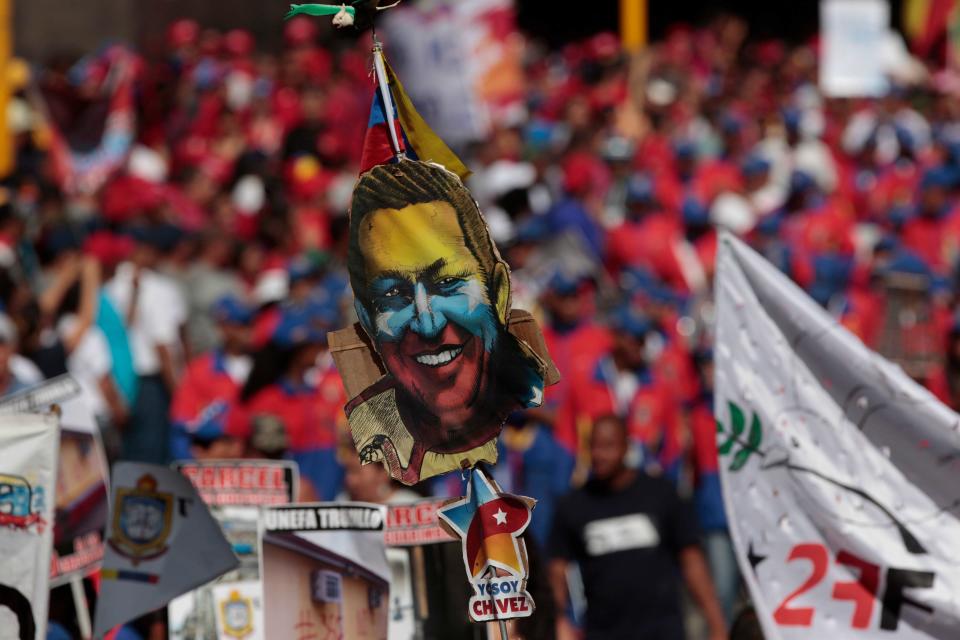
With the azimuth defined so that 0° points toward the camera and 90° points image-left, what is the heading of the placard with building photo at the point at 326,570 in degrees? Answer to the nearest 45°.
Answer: approximately 0°

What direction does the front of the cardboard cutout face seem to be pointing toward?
toward the camera

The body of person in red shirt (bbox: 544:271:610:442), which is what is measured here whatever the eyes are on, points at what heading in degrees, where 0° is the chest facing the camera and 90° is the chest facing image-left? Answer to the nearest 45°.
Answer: approximately 45°

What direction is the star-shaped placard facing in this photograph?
toward the camera

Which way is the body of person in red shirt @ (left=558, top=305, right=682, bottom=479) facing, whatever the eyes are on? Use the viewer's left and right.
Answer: facing the viewer

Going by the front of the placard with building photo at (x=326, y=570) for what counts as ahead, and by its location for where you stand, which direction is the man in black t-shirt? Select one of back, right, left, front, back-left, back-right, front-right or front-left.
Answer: back-left

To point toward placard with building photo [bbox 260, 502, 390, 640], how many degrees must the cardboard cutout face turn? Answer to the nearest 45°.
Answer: approximately 135° to its right

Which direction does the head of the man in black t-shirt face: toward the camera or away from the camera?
toward the camera

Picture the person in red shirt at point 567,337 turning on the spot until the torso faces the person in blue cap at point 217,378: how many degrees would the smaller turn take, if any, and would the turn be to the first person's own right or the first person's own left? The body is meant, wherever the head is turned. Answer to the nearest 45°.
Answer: approximately 45° to the first person's own right
